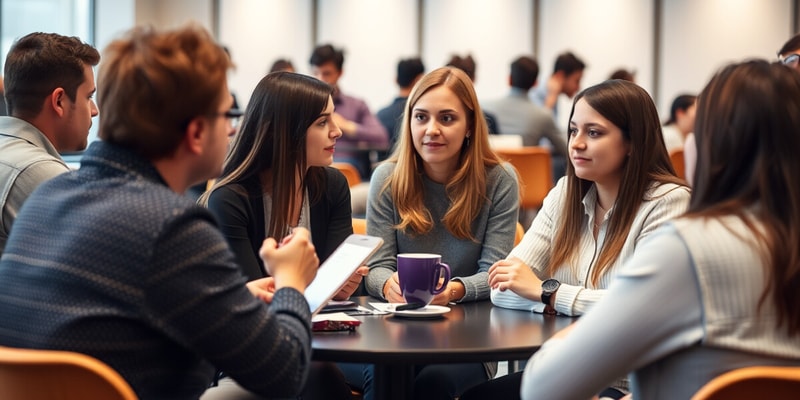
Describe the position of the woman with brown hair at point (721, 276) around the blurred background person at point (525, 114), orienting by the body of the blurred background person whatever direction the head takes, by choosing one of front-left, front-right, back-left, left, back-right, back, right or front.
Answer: back

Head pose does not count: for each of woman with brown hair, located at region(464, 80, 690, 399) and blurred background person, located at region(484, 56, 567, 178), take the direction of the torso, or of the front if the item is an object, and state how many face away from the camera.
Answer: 1

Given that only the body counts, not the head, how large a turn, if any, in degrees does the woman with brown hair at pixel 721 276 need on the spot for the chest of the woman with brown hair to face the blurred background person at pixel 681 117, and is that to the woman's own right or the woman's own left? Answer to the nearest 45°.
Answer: approximately 45° to the woman's own right

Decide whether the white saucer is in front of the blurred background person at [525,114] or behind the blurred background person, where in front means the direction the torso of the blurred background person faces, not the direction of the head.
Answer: behind

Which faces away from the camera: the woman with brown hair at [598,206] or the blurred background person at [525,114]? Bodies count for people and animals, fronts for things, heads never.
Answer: the blurred background person

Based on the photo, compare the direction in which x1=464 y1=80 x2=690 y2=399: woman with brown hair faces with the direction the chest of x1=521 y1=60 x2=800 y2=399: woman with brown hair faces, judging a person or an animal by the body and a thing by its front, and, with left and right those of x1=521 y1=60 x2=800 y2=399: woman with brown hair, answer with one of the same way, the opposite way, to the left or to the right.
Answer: to the left

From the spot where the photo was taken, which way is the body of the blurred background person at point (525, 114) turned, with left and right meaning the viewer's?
facing away from the viewer

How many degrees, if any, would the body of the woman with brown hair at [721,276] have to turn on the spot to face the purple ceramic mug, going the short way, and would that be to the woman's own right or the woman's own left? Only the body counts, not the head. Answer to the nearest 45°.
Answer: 0° — they already face it

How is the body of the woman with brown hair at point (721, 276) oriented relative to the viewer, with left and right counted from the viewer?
facing away from the viewer and to the left of the viewer
